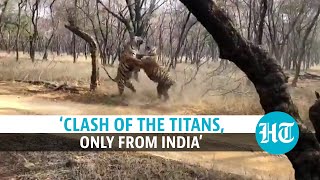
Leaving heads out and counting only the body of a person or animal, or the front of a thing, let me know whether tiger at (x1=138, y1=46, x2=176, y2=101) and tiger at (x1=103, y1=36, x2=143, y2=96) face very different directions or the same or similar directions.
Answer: very different directions

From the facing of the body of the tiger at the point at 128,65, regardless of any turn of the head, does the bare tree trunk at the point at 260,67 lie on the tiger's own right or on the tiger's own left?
on the tiger's own right

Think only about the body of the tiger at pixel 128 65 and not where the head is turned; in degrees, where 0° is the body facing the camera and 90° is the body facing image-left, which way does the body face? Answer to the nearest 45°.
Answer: approximately 270°

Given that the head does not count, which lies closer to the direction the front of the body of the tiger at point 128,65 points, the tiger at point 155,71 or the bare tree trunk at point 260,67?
the tiger

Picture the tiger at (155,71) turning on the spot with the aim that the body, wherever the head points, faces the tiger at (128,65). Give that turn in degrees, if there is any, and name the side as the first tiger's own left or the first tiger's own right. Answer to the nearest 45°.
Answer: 0° — it already faces it

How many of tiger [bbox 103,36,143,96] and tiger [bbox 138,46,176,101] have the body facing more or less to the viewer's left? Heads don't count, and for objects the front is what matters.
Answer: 1

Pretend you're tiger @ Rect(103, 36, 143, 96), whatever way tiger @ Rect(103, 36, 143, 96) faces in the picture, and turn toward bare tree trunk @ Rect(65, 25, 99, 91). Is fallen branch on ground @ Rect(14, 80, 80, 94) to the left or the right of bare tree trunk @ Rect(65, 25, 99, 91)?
left

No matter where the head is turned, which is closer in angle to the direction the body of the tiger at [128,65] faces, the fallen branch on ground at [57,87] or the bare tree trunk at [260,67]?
the bare tree trunk

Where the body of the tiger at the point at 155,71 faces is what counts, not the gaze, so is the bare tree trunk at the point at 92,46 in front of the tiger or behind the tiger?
in front

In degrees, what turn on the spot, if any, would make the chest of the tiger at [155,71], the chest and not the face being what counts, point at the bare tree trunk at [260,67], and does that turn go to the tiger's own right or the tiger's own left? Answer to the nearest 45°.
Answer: approximately 90° to the tiger's own left

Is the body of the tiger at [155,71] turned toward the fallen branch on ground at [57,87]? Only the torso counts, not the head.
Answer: yes

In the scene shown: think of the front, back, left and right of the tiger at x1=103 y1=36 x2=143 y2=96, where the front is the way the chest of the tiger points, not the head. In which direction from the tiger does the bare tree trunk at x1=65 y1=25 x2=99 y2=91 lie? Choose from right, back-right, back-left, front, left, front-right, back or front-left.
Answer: back-left

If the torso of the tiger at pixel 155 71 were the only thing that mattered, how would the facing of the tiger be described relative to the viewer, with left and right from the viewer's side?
facing to the left of the viewer
